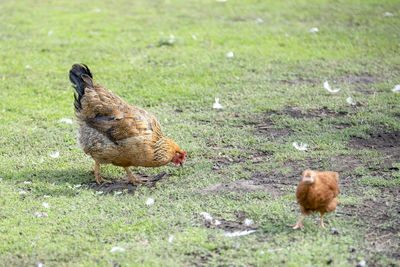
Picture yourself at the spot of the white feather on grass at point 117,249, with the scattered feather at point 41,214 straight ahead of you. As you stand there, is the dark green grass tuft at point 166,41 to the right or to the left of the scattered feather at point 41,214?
right

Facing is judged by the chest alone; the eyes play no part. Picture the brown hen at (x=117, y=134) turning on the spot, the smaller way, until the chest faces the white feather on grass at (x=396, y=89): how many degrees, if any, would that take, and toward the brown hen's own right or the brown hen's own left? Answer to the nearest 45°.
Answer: approximately 45° to the brown hen's own left

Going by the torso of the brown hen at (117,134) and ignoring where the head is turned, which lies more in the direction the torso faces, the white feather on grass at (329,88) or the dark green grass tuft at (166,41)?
the white feather on grass

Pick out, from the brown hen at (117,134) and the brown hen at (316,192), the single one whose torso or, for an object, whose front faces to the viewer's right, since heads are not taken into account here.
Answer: the brown hen at (117,134)

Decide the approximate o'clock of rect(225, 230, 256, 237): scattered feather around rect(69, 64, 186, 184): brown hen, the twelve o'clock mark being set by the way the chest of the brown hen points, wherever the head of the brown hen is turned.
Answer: The scattered feather is roughly at 2 o'clock from the brown hen.

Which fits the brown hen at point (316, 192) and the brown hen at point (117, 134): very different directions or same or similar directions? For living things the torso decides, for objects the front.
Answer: very different directions

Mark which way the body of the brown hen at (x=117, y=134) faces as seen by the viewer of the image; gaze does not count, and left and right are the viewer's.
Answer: facing to the right of the viewer

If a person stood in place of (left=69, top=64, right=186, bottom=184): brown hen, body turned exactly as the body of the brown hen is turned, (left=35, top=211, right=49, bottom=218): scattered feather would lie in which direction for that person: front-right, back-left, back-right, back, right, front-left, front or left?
back-right

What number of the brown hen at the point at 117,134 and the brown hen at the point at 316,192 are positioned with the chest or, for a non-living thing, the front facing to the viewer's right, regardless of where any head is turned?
1
